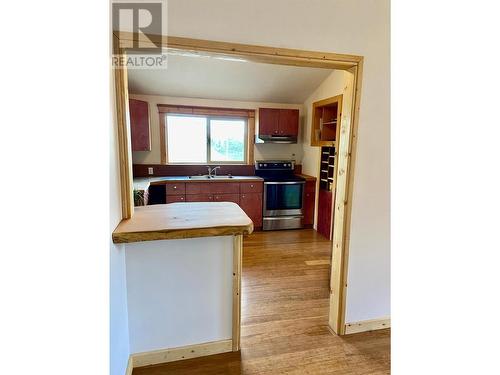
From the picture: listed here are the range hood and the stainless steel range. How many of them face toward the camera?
2

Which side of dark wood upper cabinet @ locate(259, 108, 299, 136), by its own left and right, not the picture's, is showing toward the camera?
front

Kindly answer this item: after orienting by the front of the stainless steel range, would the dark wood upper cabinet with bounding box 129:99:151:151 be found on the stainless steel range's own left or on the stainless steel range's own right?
on the stainless steel range's own right

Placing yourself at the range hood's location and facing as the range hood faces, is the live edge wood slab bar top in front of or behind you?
in front

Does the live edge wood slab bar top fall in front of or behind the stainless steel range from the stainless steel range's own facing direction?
in front

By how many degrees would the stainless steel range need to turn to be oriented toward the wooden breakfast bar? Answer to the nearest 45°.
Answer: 0° — it already faces it

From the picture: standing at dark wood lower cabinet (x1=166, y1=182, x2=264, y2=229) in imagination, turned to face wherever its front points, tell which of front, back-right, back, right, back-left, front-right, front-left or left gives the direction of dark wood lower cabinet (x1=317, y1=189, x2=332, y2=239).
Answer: left

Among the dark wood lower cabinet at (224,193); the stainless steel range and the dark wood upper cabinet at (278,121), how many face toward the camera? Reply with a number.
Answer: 3

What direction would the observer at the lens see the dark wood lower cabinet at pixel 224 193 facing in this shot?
facing the viewer

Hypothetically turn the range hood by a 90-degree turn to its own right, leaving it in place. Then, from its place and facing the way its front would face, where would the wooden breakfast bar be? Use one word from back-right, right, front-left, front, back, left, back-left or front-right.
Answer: left

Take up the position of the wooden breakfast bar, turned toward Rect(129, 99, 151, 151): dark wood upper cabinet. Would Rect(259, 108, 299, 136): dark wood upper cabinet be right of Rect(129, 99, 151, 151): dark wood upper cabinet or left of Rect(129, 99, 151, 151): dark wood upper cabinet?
right

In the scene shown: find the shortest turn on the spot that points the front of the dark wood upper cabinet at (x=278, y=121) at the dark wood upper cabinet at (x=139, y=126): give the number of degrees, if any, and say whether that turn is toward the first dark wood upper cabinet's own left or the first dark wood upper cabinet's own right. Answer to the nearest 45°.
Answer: approximately 90° to the first dark wood upper cabinet's own right
